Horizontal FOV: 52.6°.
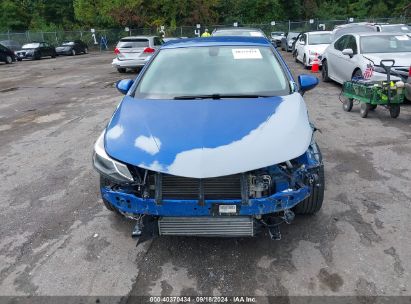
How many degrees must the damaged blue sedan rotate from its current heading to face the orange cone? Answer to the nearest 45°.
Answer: approximately 180°

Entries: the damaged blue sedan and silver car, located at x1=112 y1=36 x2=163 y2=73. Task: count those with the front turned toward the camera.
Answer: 1

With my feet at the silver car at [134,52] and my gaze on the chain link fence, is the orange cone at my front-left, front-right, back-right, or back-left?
back-right

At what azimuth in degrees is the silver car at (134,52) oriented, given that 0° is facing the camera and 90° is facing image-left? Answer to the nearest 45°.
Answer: approximately 225°

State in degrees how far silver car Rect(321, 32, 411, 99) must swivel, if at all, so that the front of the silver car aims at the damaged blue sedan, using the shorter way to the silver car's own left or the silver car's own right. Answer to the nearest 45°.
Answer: approximately 45° to the silver car's own right

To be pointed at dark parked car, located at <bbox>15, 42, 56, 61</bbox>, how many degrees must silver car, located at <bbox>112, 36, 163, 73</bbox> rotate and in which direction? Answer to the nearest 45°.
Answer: approximately 90° to its left

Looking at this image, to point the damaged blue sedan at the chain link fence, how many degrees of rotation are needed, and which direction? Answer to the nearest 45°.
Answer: approximately 180°

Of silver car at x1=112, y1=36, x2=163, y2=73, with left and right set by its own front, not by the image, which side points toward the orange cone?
right
